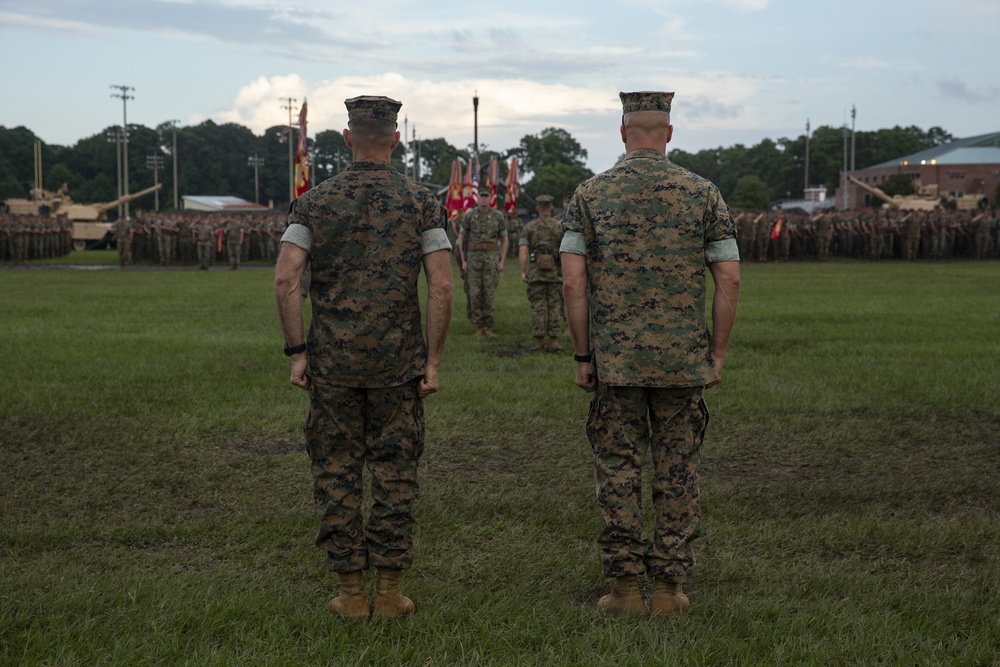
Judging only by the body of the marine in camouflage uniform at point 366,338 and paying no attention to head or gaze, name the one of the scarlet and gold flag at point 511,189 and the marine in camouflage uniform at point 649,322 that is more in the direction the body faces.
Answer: the scarlet and gold flag

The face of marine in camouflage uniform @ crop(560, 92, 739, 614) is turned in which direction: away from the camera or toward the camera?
away from the camera

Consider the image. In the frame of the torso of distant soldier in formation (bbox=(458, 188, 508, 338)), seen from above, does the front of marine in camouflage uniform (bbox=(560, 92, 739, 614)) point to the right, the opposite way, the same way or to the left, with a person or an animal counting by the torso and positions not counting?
the opposite way

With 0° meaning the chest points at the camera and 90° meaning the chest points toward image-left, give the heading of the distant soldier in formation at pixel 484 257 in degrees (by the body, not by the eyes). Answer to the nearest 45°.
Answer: approximately 0°

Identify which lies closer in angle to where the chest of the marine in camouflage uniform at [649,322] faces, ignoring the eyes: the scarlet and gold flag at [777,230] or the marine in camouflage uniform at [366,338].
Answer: the scarlet and gold flag

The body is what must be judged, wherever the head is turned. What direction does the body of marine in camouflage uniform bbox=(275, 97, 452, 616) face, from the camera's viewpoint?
away from the camera

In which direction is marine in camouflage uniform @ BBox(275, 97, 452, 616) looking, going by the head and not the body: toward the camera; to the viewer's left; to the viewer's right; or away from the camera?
away from the camera

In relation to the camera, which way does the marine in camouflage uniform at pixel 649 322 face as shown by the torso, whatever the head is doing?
away from the camera

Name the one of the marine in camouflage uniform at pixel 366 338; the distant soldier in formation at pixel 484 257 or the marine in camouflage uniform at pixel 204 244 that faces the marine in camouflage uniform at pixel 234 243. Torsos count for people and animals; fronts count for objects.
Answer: the marine in camouflage uniform at pixel 366 338

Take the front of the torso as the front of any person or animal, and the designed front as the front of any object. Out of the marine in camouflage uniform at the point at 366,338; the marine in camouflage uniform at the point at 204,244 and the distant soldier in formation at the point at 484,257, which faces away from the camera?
the marine in camouflage uniform at the point at 366,338

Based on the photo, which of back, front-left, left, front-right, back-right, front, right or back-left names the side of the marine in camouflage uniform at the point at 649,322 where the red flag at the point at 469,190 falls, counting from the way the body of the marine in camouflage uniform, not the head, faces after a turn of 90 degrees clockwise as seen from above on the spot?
left

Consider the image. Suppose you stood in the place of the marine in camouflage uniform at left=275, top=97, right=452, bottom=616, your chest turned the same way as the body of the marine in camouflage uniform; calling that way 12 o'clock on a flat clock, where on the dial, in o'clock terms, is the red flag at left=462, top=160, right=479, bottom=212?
The red flag is roughly at 12 o'clock from the marine in camouflage uniform.

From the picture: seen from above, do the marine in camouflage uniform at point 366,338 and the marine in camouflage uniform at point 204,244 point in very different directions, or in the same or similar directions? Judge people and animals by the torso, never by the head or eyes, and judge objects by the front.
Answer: very different directions

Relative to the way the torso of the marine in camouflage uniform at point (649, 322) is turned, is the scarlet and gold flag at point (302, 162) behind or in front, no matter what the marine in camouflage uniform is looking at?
in front

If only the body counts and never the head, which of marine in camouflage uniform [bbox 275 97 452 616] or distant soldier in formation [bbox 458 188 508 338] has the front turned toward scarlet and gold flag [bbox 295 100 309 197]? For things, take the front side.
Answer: the marine in camouflage uniform
